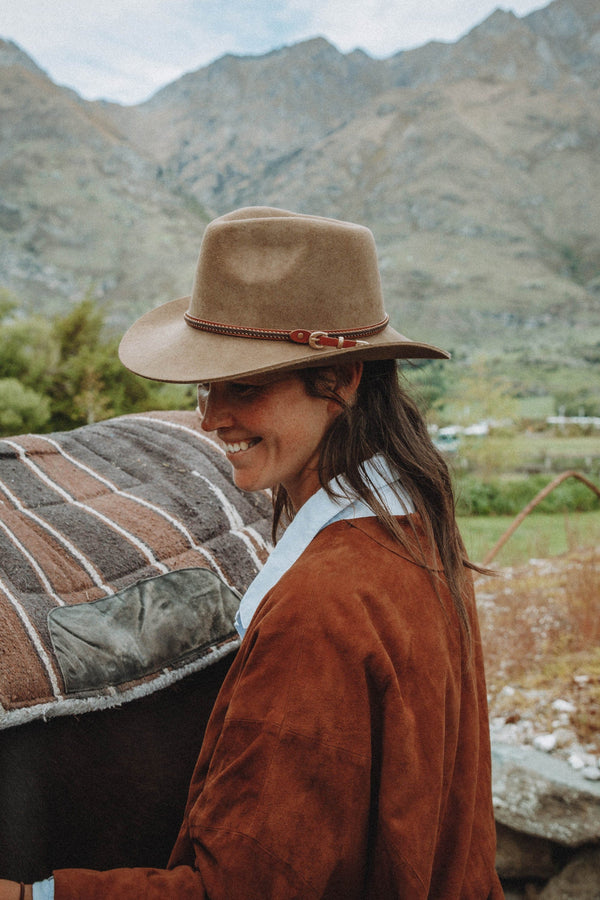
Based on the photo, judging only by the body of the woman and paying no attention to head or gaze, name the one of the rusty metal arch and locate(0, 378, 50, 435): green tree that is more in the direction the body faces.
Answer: the green tree

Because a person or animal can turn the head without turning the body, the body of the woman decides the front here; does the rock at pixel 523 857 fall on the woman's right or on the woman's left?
on the woman's right

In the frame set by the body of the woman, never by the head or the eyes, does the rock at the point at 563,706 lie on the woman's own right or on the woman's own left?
on the woman's own right

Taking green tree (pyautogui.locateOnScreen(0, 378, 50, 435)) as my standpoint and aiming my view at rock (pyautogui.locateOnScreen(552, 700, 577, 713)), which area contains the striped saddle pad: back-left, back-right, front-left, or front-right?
front-right

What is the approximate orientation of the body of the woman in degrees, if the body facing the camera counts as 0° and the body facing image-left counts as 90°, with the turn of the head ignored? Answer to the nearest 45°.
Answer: approximately 90°

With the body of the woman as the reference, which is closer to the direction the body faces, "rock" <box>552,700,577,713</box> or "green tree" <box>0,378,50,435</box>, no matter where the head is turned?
the green tree

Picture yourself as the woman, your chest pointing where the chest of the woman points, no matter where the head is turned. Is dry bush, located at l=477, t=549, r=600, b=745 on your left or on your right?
on your right

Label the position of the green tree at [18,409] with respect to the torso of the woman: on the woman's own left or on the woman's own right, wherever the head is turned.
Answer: on the woman's own right
